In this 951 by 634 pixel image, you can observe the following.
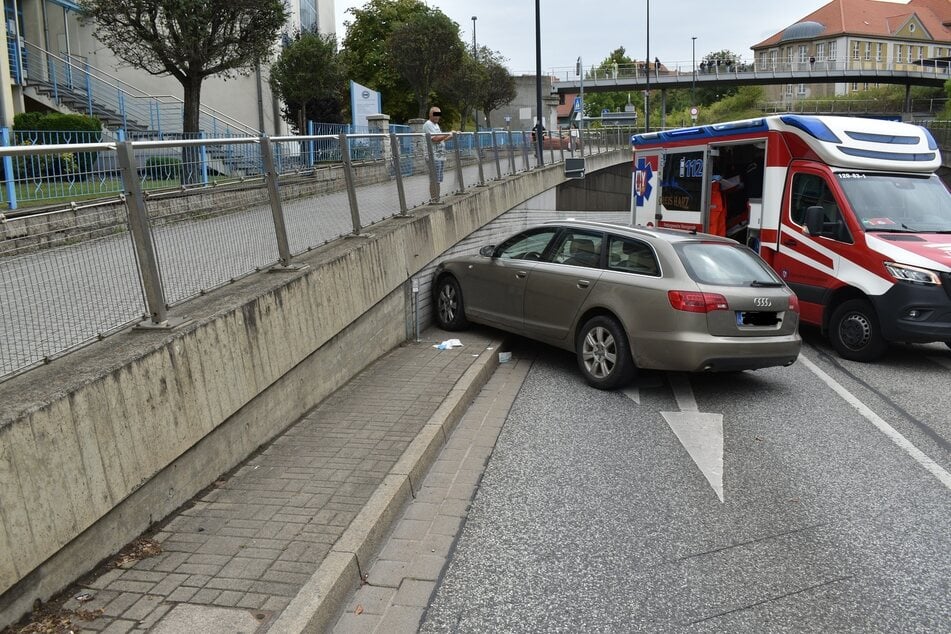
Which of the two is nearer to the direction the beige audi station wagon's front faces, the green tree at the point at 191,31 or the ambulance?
the green tree

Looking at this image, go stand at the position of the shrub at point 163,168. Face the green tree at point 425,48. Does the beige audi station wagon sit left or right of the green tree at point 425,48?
right

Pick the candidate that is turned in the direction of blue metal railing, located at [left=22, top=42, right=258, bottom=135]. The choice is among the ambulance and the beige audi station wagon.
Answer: the beige audi station wagon

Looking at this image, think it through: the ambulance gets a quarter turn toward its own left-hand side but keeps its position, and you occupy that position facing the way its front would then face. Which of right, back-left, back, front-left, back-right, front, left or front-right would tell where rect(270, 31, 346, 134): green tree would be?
left

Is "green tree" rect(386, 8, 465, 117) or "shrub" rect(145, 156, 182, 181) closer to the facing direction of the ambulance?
the shrub

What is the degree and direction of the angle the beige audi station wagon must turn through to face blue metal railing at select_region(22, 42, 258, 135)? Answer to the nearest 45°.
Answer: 0° — it already faces it

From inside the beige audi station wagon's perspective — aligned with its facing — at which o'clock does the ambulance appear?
The ambulance is roughly at 3 o'clock from the beige audi station wagon.

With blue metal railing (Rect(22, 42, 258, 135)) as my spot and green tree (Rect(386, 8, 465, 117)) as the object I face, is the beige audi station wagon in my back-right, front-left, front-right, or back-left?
back-right

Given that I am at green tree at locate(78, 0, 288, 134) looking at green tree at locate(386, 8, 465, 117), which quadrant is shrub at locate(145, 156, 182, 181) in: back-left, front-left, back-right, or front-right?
back-right

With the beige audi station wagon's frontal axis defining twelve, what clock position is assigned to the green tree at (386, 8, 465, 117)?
The green tree is roughly at 1 o'clock from the beige audi station wagon.

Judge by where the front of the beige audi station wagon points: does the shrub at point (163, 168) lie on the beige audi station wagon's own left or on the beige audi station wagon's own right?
on the beige audi station wagon's own left

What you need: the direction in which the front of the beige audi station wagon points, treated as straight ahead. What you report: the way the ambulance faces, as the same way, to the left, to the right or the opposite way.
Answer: the opposite way

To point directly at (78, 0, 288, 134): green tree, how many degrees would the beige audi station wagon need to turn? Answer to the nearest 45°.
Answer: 0° — it already faces it

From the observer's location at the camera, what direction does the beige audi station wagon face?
facing away from the viewer and to the left of the viewer

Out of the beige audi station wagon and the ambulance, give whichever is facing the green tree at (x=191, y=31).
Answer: the beige audi station wagon

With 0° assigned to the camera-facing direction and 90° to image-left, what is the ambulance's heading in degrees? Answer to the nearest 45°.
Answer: approximately 315°
